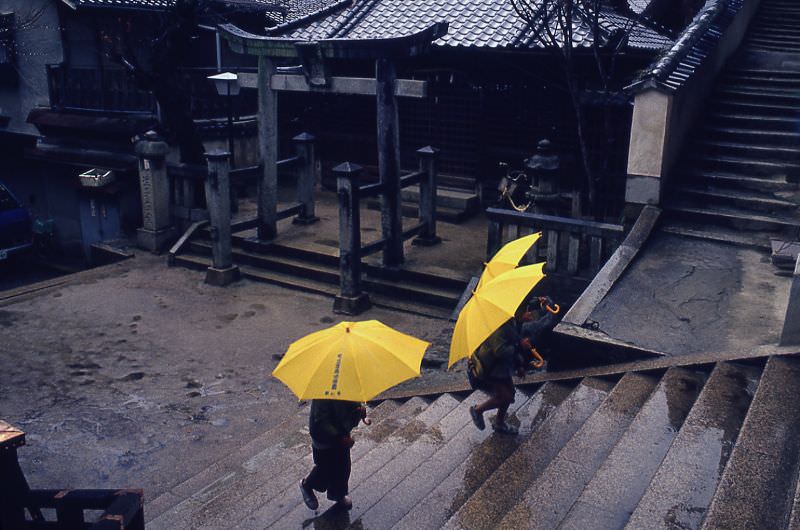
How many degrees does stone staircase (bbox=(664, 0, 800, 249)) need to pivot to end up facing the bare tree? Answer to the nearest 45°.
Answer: approximately 90° to its right

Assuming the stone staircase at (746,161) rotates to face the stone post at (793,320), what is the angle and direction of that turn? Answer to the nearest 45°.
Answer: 0° — it already faces it

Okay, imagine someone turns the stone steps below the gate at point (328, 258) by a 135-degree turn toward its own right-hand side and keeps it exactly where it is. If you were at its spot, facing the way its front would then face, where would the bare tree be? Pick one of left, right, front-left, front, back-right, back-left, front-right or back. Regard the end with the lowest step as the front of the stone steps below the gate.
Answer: right

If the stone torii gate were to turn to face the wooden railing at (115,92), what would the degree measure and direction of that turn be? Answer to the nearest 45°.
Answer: approximately 90° to its right

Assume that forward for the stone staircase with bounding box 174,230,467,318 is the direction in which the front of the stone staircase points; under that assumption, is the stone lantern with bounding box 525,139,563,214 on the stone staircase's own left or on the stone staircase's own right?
on the stone staircase's own left
